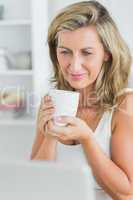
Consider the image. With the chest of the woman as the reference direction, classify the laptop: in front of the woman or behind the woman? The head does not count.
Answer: in front

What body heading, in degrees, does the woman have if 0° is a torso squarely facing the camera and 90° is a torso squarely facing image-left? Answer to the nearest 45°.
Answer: approximately 45°

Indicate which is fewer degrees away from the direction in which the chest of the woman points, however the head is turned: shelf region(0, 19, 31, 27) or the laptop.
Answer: the laptop

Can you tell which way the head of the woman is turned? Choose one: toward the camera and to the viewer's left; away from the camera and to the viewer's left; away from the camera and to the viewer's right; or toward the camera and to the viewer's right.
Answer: toward the camera and to the viewer's left
